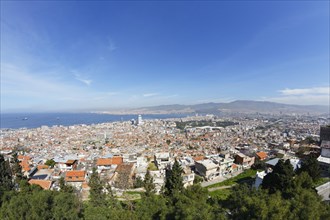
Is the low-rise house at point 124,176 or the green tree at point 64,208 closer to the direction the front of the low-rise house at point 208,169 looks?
the green tree

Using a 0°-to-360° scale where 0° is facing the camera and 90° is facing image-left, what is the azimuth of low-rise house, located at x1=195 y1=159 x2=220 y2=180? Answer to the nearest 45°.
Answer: approximately 315°

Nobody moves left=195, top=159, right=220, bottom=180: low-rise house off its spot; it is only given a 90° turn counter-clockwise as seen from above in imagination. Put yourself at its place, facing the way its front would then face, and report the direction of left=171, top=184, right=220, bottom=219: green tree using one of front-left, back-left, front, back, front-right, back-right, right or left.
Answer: back-right

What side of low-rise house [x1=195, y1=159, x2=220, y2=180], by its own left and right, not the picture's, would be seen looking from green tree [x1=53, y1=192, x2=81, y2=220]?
right

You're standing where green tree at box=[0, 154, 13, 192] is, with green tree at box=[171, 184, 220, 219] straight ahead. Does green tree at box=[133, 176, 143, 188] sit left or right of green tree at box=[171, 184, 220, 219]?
left

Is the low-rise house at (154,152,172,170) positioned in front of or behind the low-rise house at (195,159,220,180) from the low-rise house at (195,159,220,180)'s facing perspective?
behind
